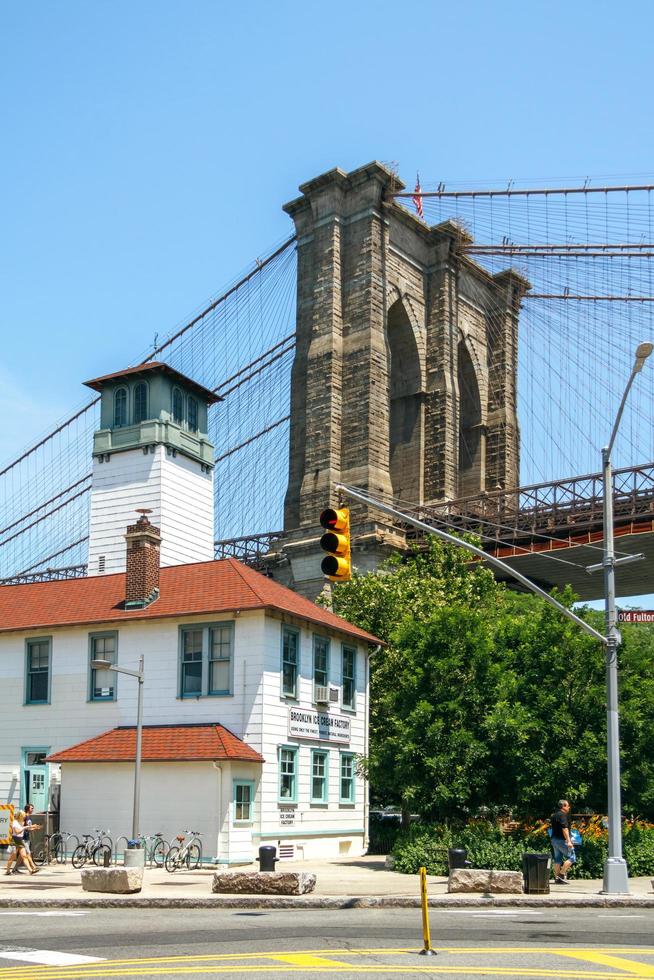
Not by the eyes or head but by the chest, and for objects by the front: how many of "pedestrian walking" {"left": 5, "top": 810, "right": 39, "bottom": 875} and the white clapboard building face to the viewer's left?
0

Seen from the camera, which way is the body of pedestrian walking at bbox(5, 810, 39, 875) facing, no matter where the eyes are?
to the viewer's right

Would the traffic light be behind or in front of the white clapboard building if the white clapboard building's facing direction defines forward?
in front

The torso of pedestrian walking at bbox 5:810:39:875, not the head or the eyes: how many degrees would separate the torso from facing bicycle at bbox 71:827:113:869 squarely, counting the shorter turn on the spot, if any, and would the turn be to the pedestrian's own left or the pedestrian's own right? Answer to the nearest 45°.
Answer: approximately 45° to the pedestrian's own left

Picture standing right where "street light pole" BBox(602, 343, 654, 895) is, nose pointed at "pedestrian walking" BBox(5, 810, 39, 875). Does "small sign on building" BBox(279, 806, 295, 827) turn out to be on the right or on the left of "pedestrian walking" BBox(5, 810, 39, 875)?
right

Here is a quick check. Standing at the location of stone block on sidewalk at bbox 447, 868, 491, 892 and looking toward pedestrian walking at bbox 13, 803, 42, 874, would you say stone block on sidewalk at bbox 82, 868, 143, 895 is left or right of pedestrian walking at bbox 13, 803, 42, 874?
left

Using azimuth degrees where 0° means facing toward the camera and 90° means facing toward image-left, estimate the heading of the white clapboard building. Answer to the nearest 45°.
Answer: approximately 315°
